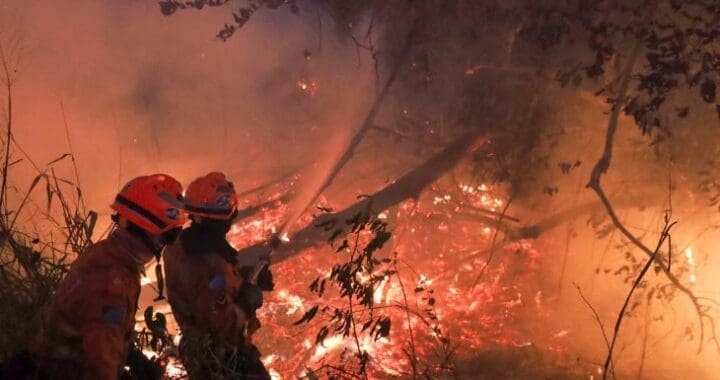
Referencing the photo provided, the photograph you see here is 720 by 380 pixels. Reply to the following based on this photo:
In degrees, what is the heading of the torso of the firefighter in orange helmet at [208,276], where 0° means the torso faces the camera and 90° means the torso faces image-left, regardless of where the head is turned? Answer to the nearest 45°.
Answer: approximately 225°

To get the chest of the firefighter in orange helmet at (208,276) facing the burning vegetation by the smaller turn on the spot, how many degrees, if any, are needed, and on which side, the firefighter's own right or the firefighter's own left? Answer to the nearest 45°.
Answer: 0° — they already face it

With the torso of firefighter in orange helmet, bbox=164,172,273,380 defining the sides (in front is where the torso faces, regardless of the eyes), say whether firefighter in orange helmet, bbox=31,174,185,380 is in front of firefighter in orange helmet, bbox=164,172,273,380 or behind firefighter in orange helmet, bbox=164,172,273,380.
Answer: behind

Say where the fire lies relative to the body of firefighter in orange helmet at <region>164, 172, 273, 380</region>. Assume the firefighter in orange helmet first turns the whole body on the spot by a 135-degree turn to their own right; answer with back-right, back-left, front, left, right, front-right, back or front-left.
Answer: back-left

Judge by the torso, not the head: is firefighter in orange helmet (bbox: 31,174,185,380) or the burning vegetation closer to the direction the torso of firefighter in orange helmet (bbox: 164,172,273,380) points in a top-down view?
the burning vegetation

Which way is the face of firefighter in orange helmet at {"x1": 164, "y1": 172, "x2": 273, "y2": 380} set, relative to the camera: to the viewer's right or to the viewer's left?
to the viewer's right
